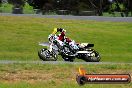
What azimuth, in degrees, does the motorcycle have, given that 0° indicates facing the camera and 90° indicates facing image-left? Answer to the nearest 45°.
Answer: approximately 90°
